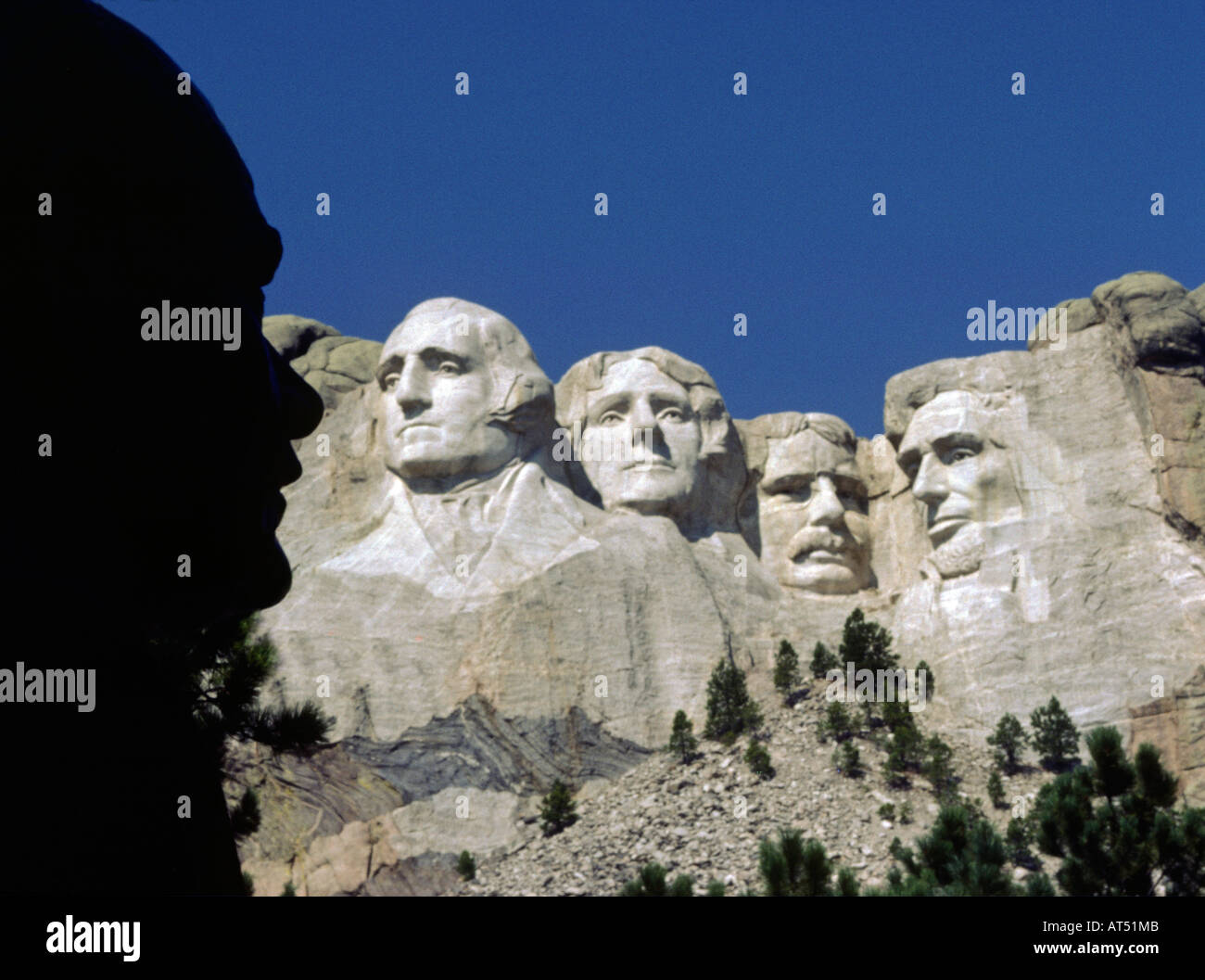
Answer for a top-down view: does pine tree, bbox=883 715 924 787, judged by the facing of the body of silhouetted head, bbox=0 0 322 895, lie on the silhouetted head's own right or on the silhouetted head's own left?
on the silhouetted head's own left

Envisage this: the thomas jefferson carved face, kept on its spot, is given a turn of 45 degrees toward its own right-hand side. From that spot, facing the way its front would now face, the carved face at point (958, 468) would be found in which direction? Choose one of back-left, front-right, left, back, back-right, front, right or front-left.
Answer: back-left

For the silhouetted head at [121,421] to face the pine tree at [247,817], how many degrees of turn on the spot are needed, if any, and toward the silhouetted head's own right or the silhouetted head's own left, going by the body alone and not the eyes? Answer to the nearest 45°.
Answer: approximately 90° to the silhouetted head's own left

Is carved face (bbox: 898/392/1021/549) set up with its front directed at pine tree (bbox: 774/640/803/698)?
yes

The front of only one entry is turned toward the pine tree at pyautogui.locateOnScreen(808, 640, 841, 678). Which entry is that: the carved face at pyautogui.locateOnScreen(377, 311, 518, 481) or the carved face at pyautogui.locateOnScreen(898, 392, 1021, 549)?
the carved face at pyautogui.locateOnScreen(898, 392, 1021, 549)

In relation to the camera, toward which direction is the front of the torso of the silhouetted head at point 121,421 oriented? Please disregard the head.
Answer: to the viewer's right

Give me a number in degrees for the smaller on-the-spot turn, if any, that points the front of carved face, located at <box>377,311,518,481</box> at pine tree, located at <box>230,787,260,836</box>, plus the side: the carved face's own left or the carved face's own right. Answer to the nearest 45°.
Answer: approximately 45° to the carved face's own left
